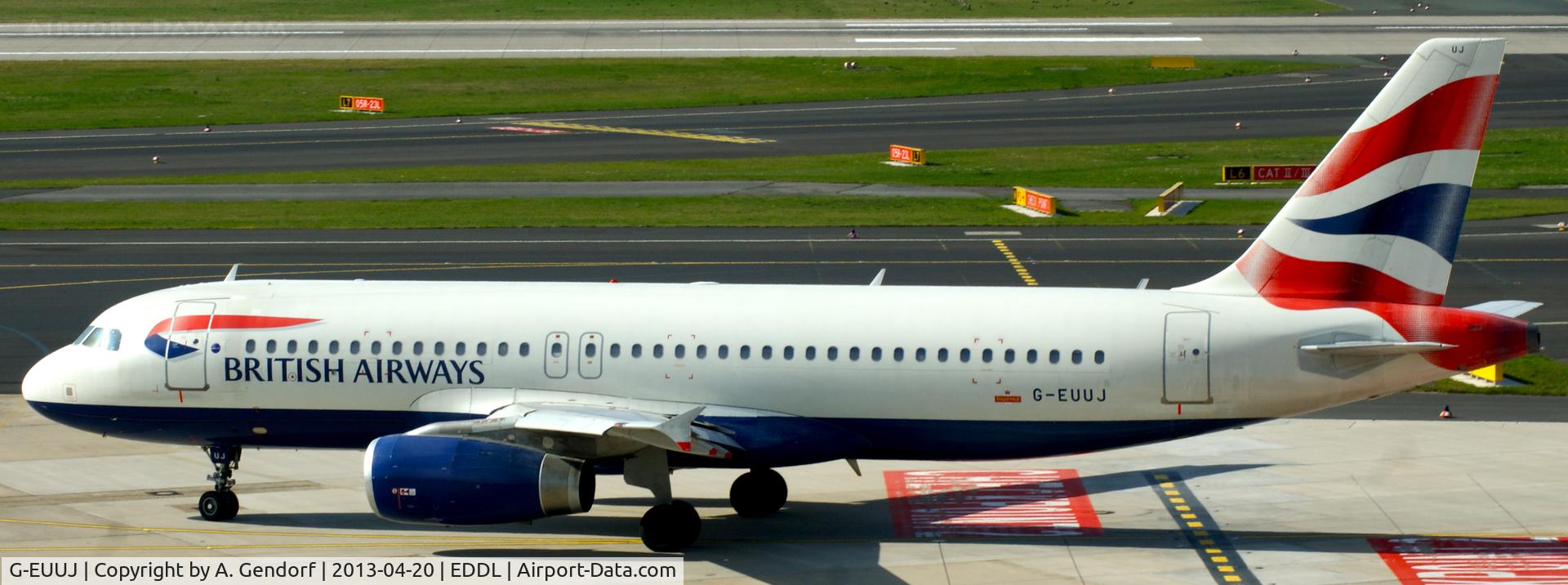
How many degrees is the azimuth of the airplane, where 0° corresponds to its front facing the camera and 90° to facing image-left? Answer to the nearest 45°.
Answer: approximately 90°
